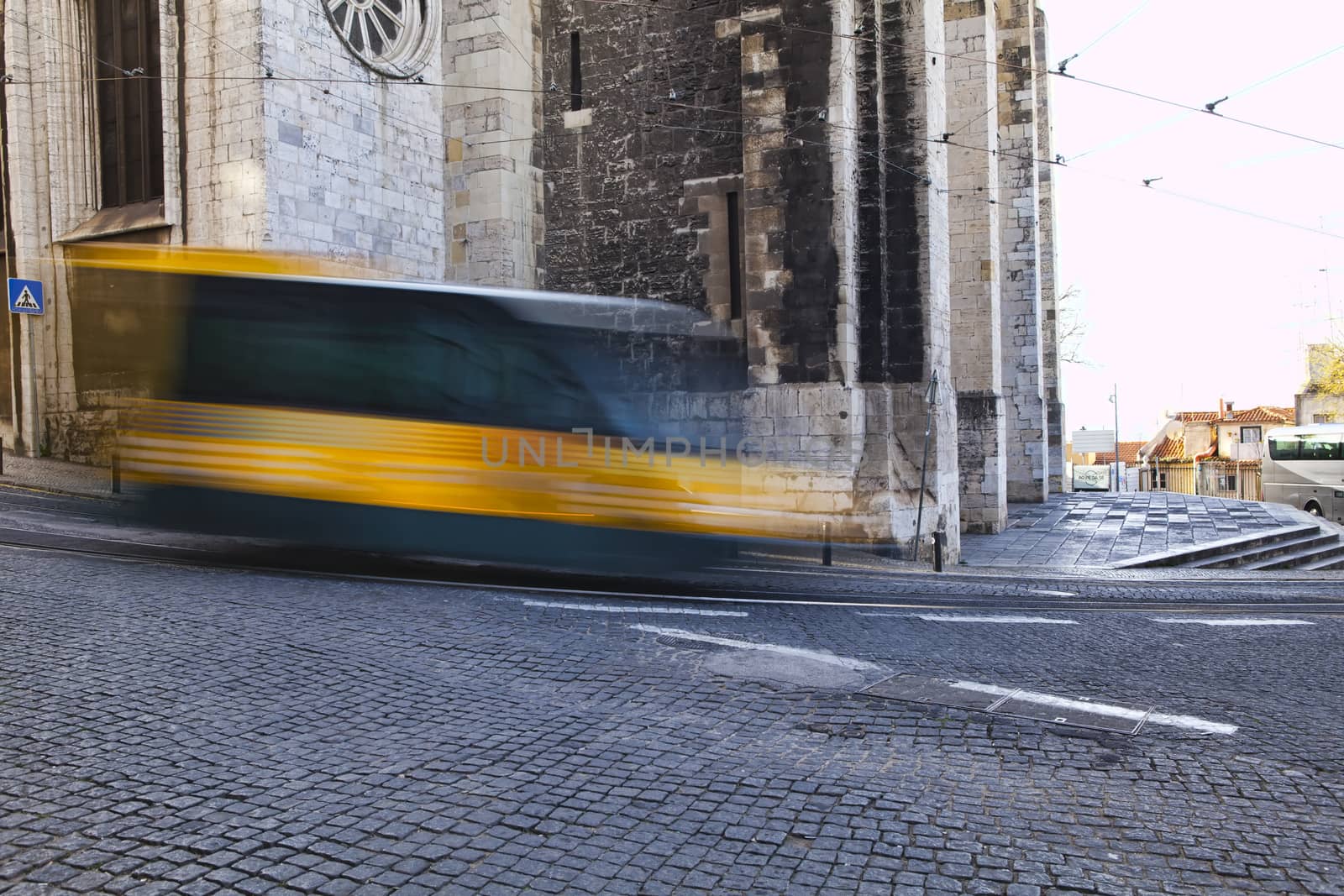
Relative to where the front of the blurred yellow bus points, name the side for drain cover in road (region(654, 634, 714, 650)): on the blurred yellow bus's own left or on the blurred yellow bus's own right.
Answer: on the blurred yellow bus's own right

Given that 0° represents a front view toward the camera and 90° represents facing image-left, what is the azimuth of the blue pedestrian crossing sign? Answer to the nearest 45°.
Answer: approximately 0°

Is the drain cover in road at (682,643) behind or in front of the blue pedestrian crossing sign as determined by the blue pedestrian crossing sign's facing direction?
in front

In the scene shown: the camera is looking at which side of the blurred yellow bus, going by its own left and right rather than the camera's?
right

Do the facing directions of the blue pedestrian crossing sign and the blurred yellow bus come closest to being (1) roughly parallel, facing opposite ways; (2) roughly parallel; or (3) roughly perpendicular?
roughly perpendicular

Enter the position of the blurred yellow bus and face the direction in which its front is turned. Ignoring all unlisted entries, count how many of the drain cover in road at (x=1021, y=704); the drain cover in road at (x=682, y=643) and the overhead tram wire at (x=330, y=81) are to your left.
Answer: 1

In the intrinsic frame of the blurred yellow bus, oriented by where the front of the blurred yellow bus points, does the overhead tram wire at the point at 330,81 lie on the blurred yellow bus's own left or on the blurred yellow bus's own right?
on the blurred yellow bus's own left

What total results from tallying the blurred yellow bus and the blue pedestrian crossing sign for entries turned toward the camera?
1

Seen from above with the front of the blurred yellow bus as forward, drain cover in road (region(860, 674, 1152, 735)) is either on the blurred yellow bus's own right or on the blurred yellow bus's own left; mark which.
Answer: on the blurred yellow bus's own right
